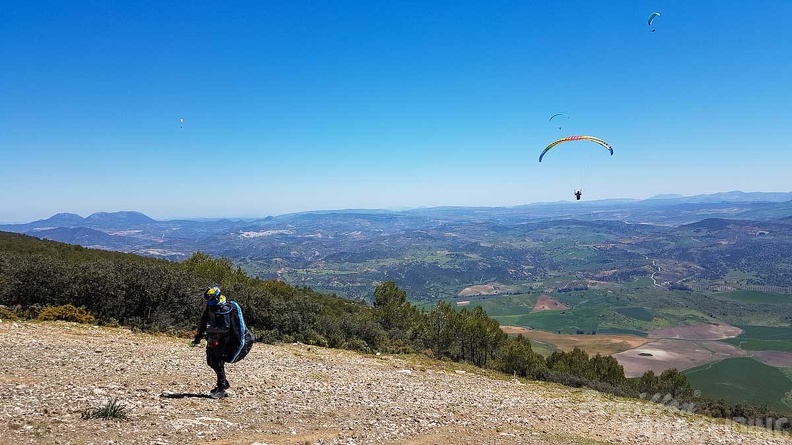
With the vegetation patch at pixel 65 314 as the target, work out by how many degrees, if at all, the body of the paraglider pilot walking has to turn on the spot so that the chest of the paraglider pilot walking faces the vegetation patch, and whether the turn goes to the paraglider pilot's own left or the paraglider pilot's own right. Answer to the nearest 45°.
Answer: approximately 90° to the paraglider pilot's own right

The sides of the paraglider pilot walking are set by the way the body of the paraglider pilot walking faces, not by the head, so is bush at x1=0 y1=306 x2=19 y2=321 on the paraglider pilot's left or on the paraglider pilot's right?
on the paraglider pilot's right

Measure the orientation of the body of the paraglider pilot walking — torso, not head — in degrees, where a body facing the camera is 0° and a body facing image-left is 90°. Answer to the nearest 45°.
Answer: approximately 45°

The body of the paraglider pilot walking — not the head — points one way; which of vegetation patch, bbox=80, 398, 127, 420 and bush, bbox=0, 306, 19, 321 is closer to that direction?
the vegetation patch

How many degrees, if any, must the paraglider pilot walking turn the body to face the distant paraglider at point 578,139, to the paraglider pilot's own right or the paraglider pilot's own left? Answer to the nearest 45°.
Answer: approximately 180°

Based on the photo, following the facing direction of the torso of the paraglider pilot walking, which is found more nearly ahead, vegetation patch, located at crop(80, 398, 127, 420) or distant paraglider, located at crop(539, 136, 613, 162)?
the vegetation patch
